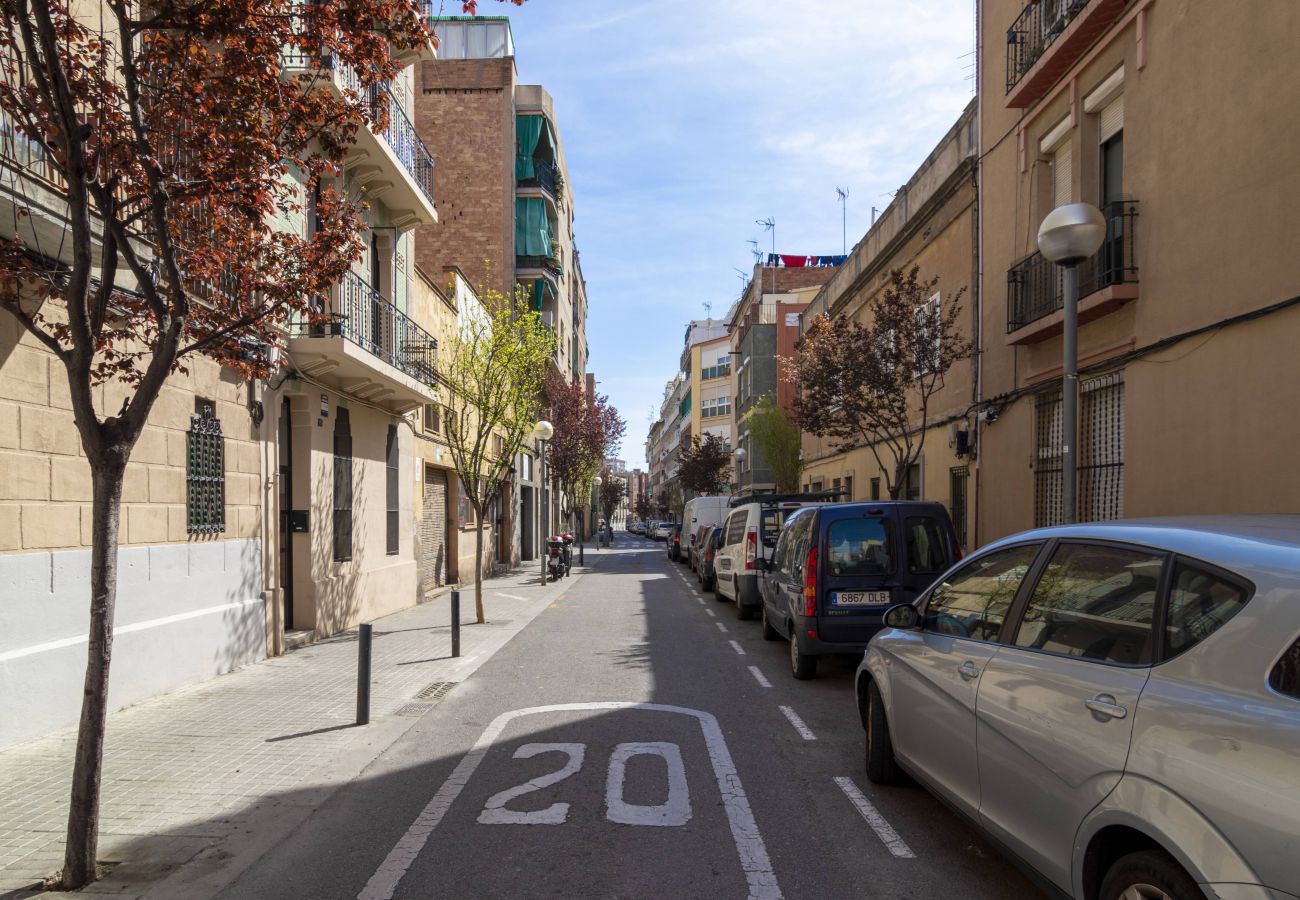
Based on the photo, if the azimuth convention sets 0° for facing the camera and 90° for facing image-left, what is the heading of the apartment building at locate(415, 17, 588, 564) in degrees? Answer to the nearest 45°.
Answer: approximately 270°

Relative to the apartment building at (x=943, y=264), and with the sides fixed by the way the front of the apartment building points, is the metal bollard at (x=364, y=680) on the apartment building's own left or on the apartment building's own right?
on the apartment building's own left

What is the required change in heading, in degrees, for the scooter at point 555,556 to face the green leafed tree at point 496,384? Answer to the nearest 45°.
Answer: approximately 180°

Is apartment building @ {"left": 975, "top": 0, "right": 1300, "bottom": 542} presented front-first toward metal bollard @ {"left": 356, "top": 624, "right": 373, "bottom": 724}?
yes

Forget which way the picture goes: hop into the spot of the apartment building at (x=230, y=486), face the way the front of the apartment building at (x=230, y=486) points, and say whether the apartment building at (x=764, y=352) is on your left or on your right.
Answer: on your left

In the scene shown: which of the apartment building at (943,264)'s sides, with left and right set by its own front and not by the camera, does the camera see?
left

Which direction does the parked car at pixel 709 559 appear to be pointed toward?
away from the camera

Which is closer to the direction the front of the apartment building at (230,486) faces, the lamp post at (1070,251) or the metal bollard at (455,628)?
the lamp post

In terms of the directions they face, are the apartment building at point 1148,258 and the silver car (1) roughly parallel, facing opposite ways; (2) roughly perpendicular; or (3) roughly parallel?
roughly perpendicular
